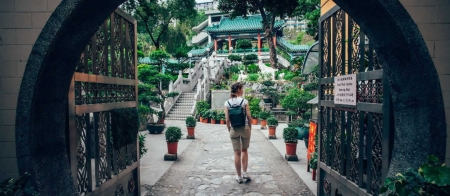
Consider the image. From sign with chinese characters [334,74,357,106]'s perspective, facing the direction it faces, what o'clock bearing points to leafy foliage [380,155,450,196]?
The leafy foliage is roughly at 10 o'clock from the sign with chinese characters.

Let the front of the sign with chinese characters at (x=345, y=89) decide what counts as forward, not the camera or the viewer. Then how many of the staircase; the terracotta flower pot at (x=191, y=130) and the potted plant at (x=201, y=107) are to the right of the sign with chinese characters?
3

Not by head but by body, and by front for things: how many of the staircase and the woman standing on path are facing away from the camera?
1

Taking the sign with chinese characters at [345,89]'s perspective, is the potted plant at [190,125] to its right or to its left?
on its right

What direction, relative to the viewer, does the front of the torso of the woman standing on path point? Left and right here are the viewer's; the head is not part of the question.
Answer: facing away from the viewer

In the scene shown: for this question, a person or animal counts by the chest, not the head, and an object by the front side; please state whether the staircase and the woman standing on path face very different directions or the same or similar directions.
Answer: very different directions

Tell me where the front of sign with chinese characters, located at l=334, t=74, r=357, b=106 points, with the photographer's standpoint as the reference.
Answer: facing the viewer and to the left of the viewer

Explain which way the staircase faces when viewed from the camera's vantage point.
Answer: facing the viewer

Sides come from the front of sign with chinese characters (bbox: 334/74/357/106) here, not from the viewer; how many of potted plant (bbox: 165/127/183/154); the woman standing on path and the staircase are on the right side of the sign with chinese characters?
3

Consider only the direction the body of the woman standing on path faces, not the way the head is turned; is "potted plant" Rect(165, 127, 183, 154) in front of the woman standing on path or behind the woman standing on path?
in front

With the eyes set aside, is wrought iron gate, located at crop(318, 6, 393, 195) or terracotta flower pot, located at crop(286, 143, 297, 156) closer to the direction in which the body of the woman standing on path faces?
the terracotta flower pot

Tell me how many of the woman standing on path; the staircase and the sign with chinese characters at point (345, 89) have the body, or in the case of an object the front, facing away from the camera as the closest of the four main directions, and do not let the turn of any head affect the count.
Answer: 1

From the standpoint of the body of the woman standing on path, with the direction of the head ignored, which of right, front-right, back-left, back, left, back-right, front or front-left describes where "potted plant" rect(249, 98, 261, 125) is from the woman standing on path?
front

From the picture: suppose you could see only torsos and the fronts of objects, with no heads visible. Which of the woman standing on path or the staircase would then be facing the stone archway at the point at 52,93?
the staircase

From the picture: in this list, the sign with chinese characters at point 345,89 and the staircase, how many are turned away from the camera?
0

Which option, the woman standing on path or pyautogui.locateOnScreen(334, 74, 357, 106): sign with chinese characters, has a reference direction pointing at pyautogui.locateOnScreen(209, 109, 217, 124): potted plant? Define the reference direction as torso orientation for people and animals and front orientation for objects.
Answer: the woman standing on path

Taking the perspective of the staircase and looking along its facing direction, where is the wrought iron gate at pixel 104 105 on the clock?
The wrought iron gate is roughly at 12 o'clock from the staircase.
